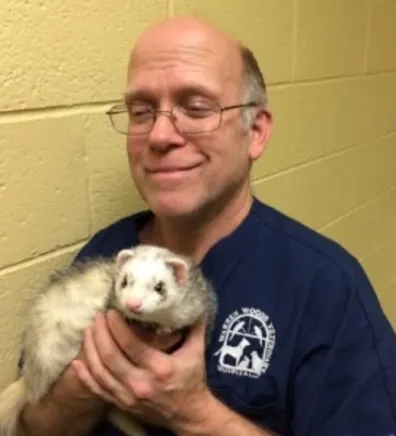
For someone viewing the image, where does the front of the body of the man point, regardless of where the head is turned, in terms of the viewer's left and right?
facing the viewer and to the left of the viewer

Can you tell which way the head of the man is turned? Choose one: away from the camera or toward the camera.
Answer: toward the camera
